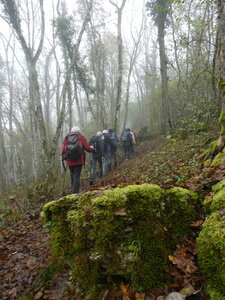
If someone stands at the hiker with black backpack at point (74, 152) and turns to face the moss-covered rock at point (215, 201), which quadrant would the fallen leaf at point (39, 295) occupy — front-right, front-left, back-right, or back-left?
front-right

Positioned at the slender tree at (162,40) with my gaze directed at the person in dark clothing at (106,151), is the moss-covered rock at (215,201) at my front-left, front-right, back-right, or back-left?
front-left

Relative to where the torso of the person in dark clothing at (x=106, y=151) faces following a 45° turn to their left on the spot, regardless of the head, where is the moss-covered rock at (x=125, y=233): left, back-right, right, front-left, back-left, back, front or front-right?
back-left

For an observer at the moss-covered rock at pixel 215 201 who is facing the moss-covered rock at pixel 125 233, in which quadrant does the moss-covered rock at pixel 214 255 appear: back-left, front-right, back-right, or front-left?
front-left

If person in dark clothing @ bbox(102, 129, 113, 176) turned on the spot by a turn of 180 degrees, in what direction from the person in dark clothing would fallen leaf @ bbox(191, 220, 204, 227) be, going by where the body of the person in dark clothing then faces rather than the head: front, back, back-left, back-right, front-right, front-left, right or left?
front

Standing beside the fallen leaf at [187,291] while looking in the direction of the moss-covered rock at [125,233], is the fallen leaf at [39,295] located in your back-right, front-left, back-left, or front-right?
front-left

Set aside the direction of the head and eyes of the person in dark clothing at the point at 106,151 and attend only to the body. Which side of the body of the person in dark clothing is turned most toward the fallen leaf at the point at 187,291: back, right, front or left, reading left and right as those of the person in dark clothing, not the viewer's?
back

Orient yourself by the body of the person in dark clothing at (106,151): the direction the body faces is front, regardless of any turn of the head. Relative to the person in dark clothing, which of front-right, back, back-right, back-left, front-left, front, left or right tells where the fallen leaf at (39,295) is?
back

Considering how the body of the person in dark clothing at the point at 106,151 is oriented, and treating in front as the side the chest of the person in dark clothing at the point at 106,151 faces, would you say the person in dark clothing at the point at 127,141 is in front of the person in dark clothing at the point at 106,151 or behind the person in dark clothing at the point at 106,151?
in front

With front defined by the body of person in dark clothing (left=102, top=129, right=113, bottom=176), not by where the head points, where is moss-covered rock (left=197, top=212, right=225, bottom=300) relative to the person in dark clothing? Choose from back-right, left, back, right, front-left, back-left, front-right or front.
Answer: back

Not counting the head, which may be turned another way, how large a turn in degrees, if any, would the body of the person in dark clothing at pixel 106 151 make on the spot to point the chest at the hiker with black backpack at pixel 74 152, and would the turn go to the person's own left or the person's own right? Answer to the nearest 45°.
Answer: approximately 180°

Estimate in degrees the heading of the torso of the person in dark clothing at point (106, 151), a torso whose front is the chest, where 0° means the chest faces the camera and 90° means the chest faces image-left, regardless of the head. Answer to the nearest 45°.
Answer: approximately 180°
